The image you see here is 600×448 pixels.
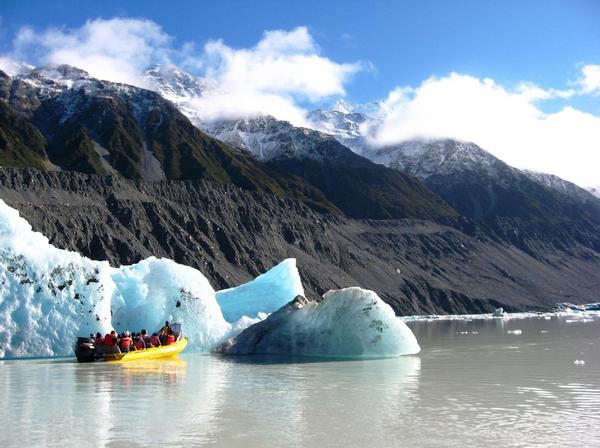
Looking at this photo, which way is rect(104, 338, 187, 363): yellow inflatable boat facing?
to the viewer's right

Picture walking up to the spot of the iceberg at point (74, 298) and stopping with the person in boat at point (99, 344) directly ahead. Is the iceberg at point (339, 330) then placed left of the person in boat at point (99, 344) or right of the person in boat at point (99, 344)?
left

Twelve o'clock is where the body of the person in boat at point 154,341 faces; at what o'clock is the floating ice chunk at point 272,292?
The floating ice chunk is roughly at 1 o'clock from the person in boat.
